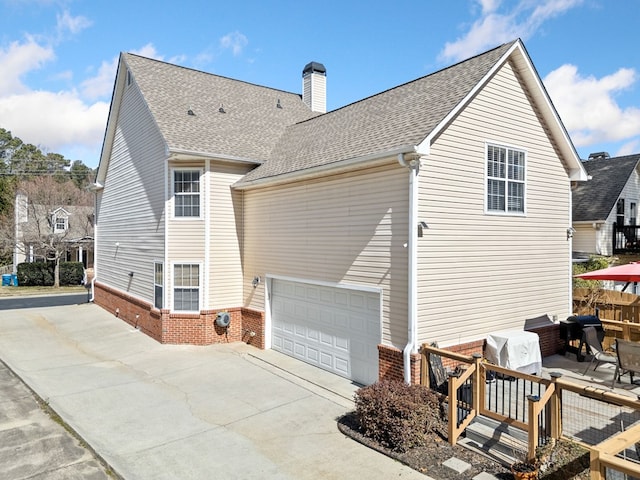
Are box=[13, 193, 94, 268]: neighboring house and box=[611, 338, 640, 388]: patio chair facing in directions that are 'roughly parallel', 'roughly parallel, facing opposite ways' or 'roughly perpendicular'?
roughly perpendicular

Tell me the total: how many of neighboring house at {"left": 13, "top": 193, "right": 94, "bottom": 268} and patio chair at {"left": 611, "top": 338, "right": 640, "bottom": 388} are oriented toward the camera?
1

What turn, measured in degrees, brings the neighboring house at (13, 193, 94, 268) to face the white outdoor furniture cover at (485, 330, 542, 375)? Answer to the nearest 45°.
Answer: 0° — it already faces it

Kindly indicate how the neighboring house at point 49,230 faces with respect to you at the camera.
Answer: facing the viewer

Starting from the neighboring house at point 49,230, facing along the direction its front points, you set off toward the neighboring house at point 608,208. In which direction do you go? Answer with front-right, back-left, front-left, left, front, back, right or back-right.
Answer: front-left

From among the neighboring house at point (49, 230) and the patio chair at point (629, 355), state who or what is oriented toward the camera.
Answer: the neighboring house
